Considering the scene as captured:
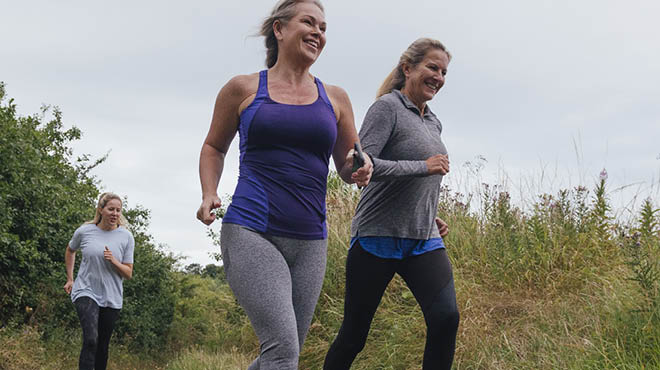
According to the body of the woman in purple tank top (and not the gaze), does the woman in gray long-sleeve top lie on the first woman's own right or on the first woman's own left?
on the first woman's own left

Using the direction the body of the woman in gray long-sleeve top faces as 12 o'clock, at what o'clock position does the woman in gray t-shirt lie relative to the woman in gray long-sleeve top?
The woman in gray t-shirt is roughly at 6 o'clock from the woman in gray long-sleeve top.

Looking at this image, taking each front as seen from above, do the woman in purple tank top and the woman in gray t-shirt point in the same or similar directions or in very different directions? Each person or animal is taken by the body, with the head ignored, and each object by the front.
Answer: same or similar directions

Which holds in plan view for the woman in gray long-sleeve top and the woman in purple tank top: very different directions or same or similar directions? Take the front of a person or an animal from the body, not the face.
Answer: same or similar directions

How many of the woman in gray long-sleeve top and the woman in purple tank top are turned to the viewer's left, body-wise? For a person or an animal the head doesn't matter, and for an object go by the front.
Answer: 0

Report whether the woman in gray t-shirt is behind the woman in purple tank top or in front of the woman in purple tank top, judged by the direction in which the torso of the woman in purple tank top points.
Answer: behind

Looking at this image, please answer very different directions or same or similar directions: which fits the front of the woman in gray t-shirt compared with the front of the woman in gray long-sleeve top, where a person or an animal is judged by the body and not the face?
same or similar directions

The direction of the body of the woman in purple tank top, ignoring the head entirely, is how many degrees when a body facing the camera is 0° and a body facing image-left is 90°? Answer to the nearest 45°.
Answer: approximately 315°
